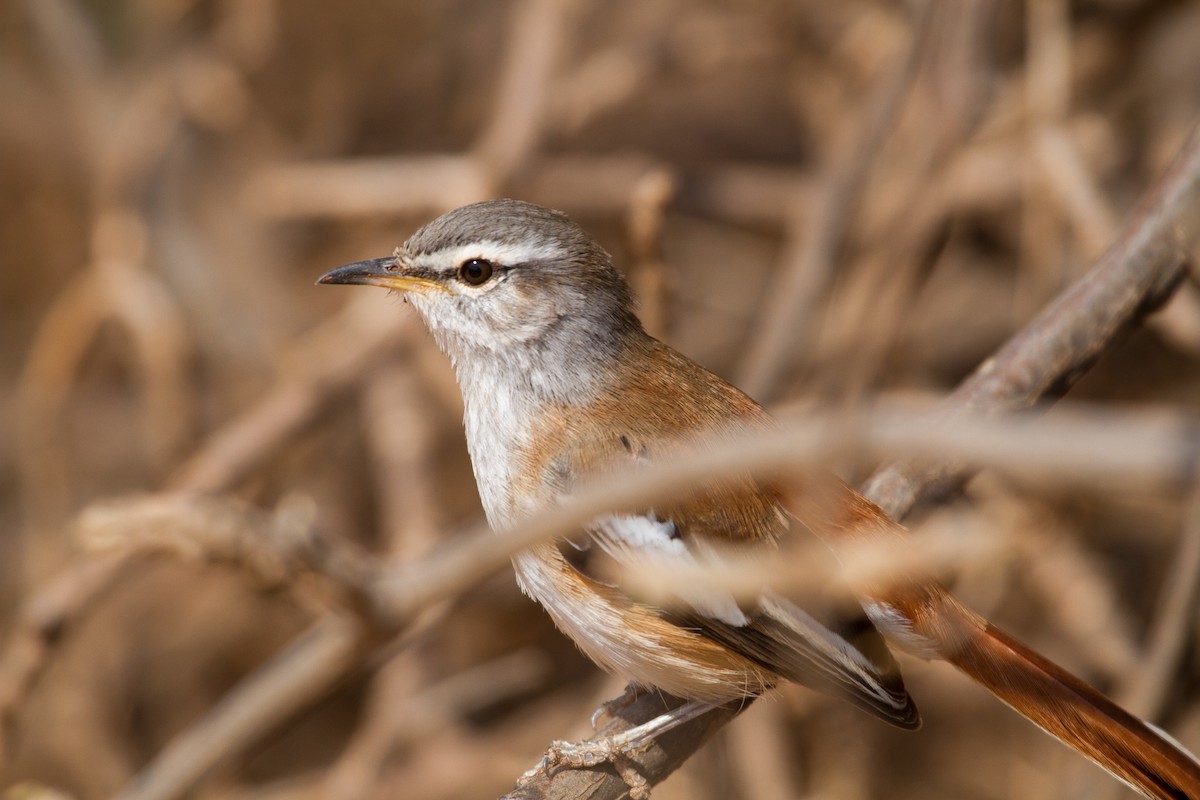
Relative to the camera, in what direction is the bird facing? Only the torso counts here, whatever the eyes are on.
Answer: to the viewer's left

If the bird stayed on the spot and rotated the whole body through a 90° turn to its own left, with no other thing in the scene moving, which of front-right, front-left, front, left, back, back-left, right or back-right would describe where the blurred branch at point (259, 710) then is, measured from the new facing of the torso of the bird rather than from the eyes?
right

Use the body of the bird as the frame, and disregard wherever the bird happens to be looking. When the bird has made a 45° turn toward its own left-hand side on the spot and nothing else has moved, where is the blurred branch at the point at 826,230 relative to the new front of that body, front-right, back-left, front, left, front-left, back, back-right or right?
back

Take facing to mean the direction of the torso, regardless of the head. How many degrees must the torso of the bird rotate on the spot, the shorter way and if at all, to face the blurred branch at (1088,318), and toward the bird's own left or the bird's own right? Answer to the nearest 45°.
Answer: approximately 180°

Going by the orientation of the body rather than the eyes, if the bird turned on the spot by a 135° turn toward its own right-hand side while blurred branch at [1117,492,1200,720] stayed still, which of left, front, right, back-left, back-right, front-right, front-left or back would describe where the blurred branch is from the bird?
front
